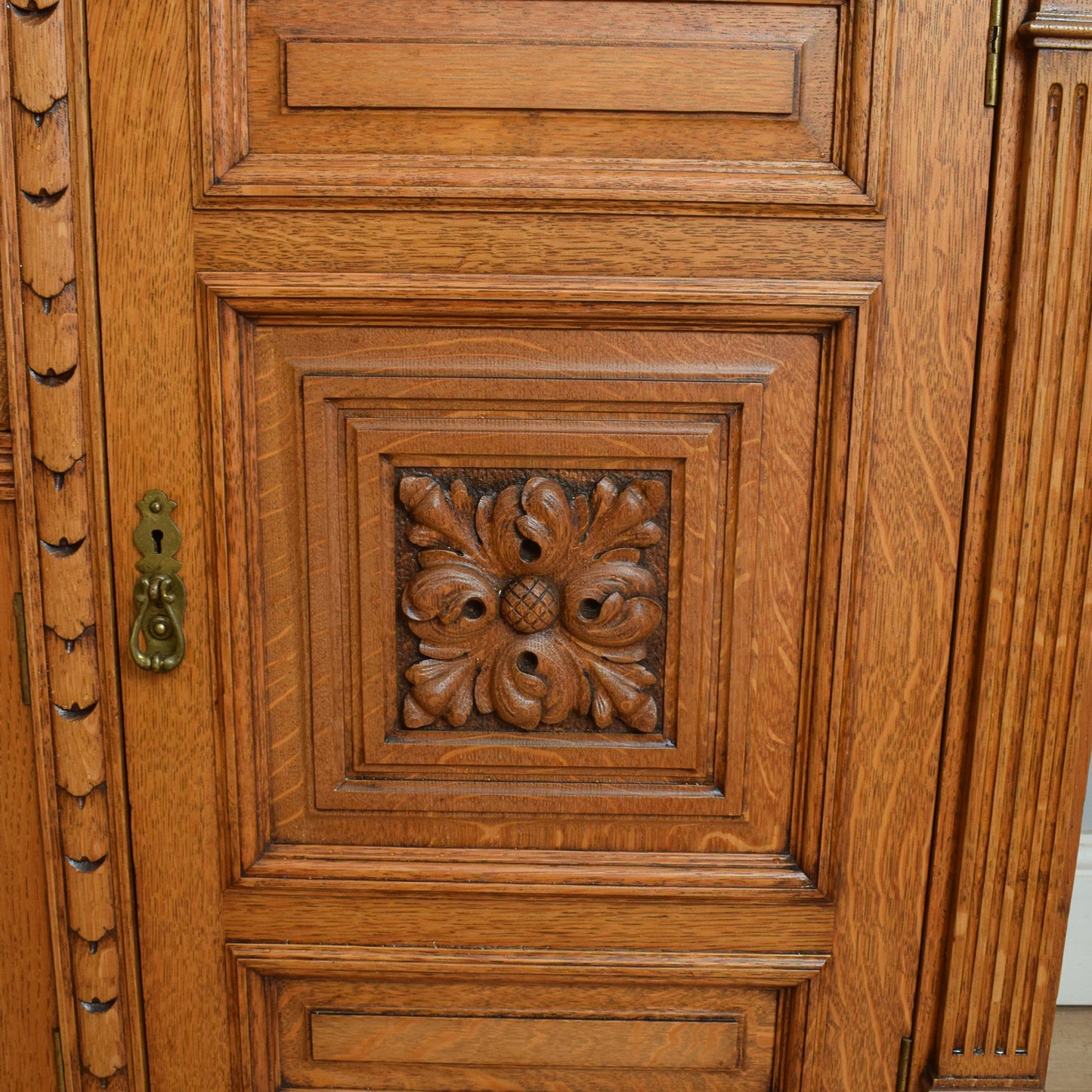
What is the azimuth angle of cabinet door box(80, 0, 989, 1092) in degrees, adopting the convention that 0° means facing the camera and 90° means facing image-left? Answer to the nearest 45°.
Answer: approximately 0°
